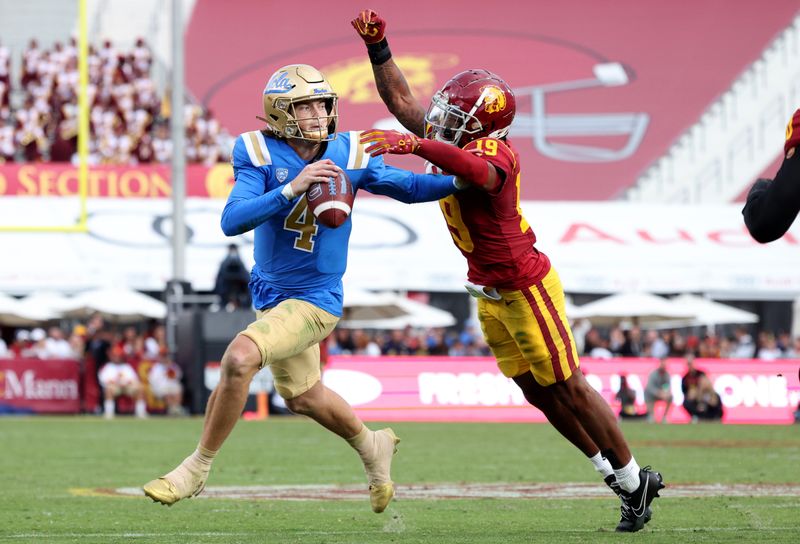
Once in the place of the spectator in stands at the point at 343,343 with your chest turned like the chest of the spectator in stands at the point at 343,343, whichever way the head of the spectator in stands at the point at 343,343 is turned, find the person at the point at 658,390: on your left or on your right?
on your left

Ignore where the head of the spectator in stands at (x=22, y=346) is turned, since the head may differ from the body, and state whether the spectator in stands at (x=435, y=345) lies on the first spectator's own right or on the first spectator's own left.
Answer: on the first spectator's own left

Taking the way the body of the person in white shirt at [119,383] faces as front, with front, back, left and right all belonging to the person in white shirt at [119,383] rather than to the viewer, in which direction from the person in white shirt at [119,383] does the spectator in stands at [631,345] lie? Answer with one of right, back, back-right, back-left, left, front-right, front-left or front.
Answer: left

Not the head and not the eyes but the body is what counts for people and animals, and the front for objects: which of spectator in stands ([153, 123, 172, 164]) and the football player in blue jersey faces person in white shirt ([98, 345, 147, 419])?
spectator in stands ([153, 123, 172, 164])

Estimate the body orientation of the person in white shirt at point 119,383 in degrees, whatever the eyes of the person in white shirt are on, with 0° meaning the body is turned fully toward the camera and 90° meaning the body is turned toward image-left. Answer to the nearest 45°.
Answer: approximately 0°

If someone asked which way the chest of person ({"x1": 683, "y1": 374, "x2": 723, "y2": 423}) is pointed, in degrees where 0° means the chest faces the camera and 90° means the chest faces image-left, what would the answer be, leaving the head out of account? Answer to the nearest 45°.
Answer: approximately 0°

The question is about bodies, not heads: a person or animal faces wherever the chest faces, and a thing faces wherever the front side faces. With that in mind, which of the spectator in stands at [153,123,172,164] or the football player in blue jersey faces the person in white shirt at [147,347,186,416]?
the spectator in stands at [153,123,172,164]

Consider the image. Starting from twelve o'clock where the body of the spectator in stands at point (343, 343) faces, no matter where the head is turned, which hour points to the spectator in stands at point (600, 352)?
the spectator in stands at point (600, 352) is roughly at 9 o'clock from the spectator in stands at point (343, 343).

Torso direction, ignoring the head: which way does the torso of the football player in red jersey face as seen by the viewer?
to the viewer's left

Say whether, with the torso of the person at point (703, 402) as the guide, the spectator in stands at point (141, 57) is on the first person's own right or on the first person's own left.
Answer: on the first person's own right

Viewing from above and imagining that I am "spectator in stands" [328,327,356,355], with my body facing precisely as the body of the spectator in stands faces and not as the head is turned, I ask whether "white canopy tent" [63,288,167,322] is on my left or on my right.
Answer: on my right
